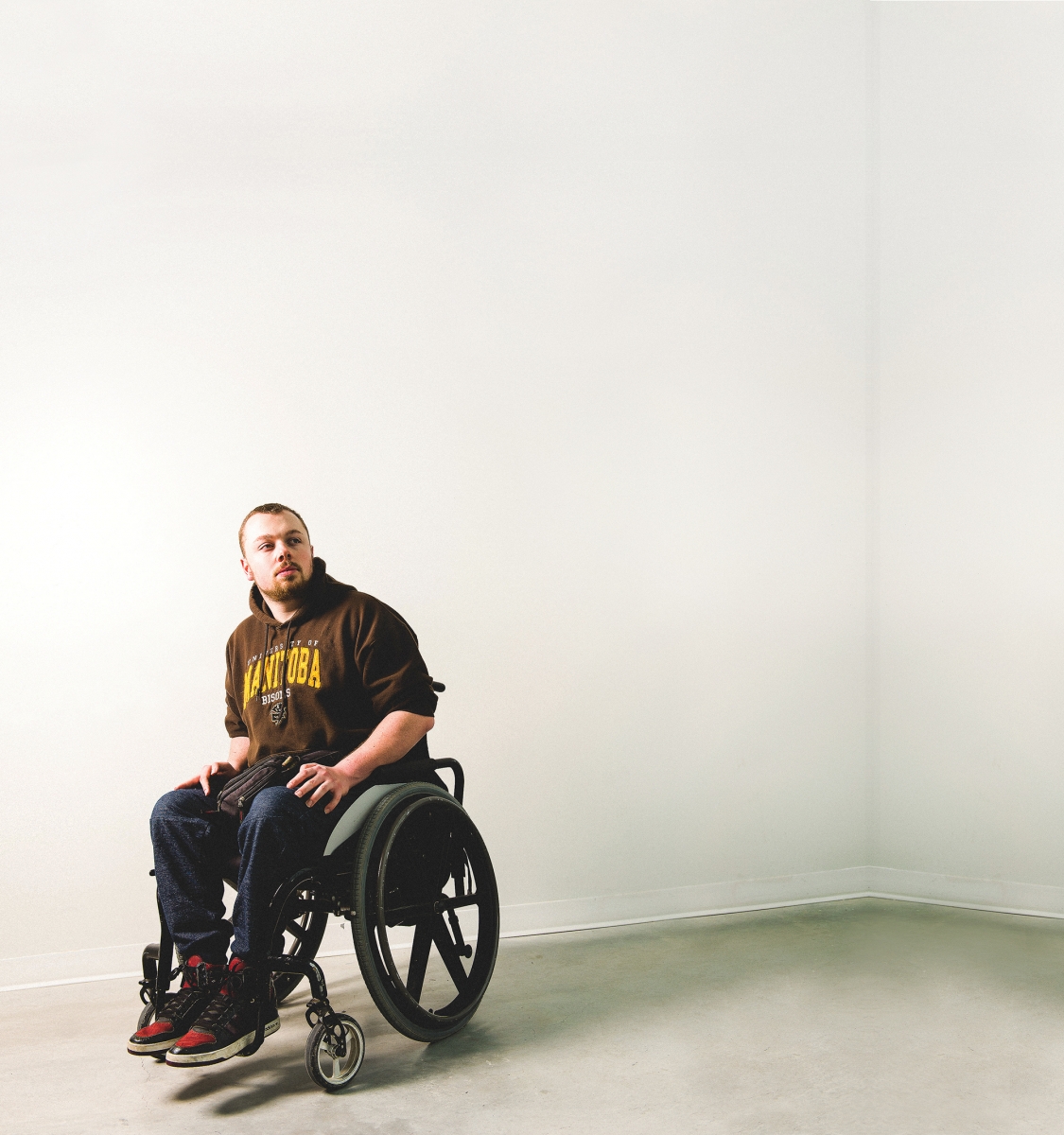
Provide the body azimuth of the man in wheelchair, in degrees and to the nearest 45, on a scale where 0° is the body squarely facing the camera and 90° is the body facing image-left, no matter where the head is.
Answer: approximately 45°

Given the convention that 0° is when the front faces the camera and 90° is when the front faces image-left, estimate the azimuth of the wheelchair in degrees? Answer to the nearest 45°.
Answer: approximately 45°
